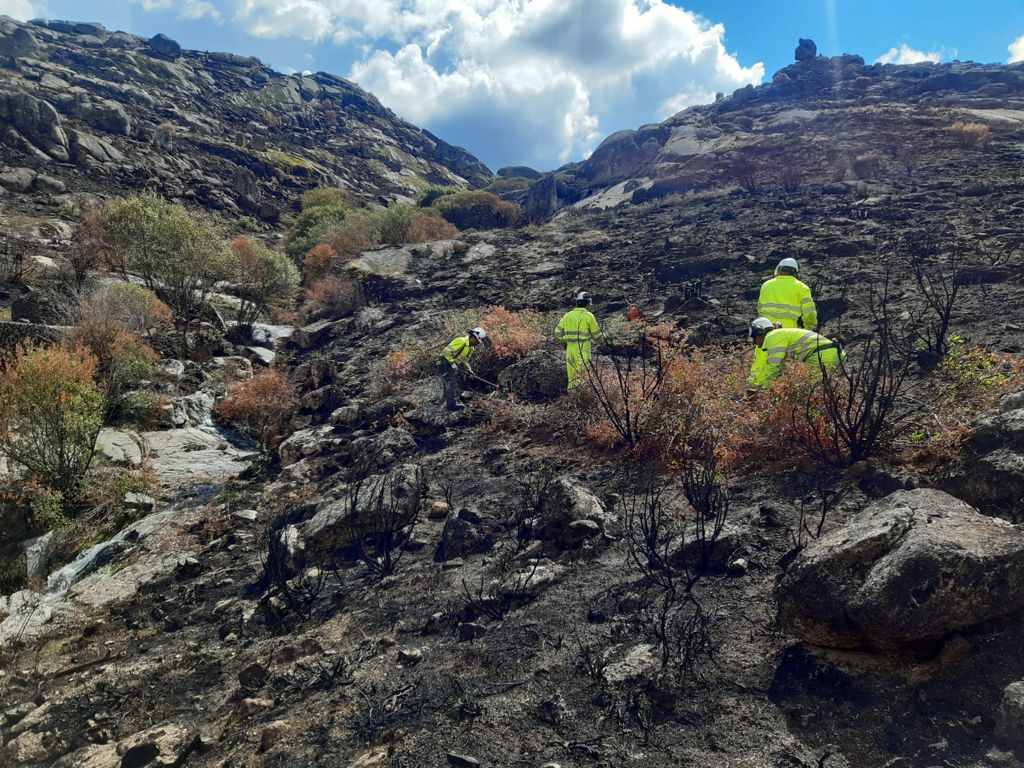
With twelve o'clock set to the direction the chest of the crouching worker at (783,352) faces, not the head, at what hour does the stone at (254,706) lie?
The stone is roughly at 10 o'clock from the crouching worker.

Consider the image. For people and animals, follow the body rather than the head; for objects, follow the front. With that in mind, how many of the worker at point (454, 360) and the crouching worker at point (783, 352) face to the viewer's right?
1

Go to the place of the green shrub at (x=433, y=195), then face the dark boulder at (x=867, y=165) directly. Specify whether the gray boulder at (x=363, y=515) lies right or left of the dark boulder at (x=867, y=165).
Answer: right

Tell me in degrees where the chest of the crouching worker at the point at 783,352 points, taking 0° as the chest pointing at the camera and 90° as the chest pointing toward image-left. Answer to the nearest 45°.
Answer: approximately 90°

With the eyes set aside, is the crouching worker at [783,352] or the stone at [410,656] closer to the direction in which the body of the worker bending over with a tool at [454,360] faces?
the crouching worker

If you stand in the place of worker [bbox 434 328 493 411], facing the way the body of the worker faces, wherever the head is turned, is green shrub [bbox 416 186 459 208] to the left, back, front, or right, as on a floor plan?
left

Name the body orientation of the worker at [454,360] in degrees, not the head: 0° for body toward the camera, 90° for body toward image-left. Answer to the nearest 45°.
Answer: approximately 270°

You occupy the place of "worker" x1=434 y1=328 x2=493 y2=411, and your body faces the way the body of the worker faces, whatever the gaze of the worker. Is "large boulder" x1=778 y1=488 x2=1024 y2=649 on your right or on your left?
on your right

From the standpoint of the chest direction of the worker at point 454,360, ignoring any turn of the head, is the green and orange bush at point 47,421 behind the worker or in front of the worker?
behind

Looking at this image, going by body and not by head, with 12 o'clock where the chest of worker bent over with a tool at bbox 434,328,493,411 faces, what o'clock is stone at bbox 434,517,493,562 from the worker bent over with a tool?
The stone is roughly at 3 o'clock from the worker bent over with a tool.
